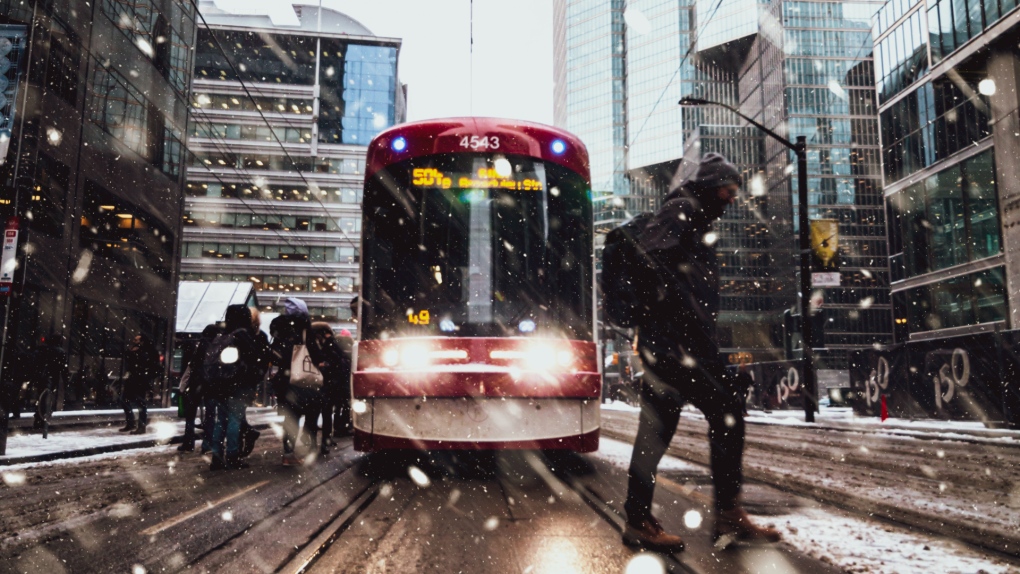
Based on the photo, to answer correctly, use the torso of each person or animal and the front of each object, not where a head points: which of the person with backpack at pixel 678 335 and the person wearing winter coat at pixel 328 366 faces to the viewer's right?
the person with backpack

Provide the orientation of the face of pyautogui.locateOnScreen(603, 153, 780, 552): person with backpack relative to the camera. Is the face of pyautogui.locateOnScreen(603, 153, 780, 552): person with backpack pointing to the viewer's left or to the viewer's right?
to the viewer's right

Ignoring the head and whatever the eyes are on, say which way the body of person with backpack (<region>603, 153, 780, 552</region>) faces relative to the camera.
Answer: to the viewer's right

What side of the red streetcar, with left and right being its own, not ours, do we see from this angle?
front

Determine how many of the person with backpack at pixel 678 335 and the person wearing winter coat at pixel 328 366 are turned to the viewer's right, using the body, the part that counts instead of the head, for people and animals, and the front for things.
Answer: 1

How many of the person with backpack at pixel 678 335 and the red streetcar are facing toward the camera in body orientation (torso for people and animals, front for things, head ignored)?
1

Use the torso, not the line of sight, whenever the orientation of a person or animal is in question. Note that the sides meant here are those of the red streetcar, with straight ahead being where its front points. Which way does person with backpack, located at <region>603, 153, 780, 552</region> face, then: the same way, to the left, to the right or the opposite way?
to the left

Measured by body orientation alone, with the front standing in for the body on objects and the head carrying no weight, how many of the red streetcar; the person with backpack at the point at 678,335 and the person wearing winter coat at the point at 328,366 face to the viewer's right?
1

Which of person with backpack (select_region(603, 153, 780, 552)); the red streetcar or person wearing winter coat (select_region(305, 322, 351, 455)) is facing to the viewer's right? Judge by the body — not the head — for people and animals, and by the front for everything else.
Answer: the person with backpack
